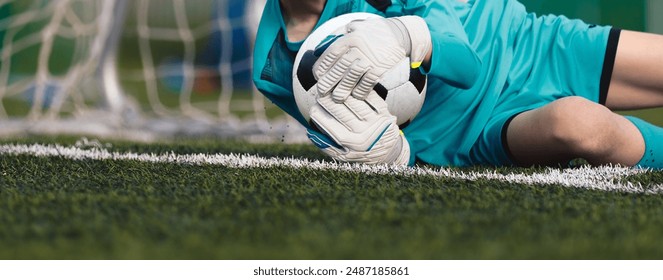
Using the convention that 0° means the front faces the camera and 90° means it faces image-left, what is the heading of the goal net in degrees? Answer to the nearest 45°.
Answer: approximately 0°
